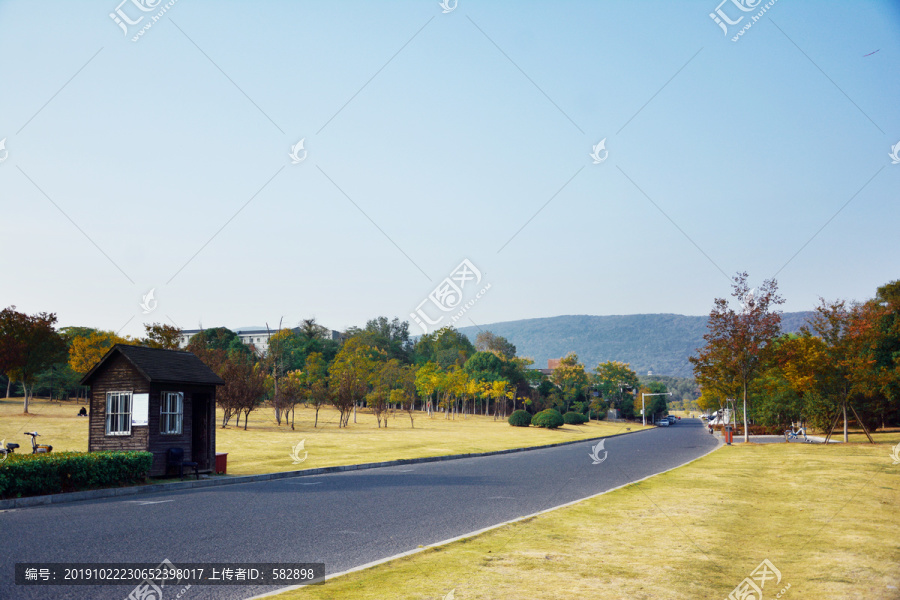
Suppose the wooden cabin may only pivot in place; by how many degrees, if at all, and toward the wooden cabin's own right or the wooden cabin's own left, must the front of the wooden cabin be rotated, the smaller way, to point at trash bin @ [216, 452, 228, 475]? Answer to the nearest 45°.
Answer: approximately 45° to the wooden cabin's own left

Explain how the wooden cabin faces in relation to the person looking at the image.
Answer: facing the viewer and to the right of the viewer

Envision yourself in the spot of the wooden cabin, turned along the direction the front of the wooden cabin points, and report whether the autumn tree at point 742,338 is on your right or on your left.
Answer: on your left
